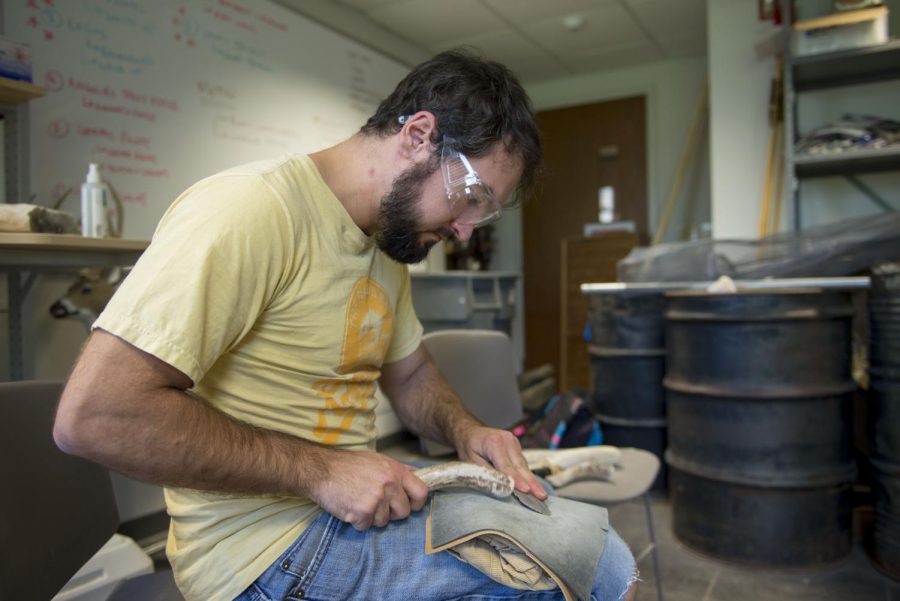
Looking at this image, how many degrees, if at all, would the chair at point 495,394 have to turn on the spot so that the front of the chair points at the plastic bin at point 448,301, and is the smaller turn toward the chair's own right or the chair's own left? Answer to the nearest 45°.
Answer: approximately 135° to the chair's own left

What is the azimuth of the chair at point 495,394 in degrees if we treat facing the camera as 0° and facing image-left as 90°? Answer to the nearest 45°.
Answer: approximately 315°

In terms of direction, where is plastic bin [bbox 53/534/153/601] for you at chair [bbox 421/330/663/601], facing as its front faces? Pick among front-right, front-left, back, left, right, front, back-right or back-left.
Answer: right

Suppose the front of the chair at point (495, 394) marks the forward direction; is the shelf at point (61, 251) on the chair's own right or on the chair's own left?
on the chair's own right

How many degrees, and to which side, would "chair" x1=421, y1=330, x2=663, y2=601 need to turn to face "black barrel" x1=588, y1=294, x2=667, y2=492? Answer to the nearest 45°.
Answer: approximately 90° to its left

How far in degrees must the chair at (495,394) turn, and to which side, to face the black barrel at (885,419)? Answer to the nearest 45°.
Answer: approximately 45° to its left

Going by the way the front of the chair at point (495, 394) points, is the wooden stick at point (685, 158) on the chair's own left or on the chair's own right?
on the chair's own left

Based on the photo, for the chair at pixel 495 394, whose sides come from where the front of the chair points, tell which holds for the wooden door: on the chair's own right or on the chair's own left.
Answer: on the chair's own left

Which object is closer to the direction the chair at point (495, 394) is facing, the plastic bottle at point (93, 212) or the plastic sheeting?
the plastic sheeting

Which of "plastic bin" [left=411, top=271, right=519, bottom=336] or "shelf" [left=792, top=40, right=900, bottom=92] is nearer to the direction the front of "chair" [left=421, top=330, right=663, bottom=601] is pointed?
the shelf
